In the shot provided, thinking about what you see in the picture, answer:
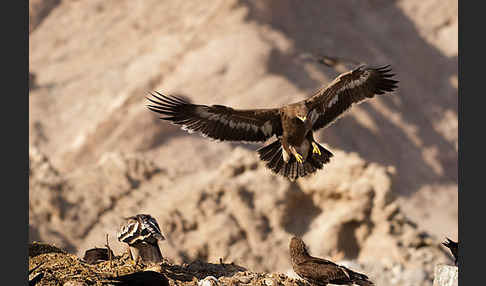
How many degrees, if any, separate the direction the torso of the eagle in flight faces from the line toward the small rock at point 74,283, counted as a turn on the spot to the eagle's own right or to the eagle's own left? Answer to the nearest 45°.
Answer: approximately 45° to the eagle's own right

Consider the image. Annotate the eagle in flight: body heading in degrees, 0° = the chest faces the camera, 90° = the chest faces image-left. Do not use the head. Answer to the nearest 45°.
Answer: approximately 0°

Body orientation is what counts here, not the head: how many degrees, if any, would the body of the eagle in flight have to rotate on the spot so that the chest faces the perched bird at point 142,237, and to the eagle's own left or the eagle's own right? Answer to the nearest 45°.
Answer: approximately 45° to the eagle's own right
